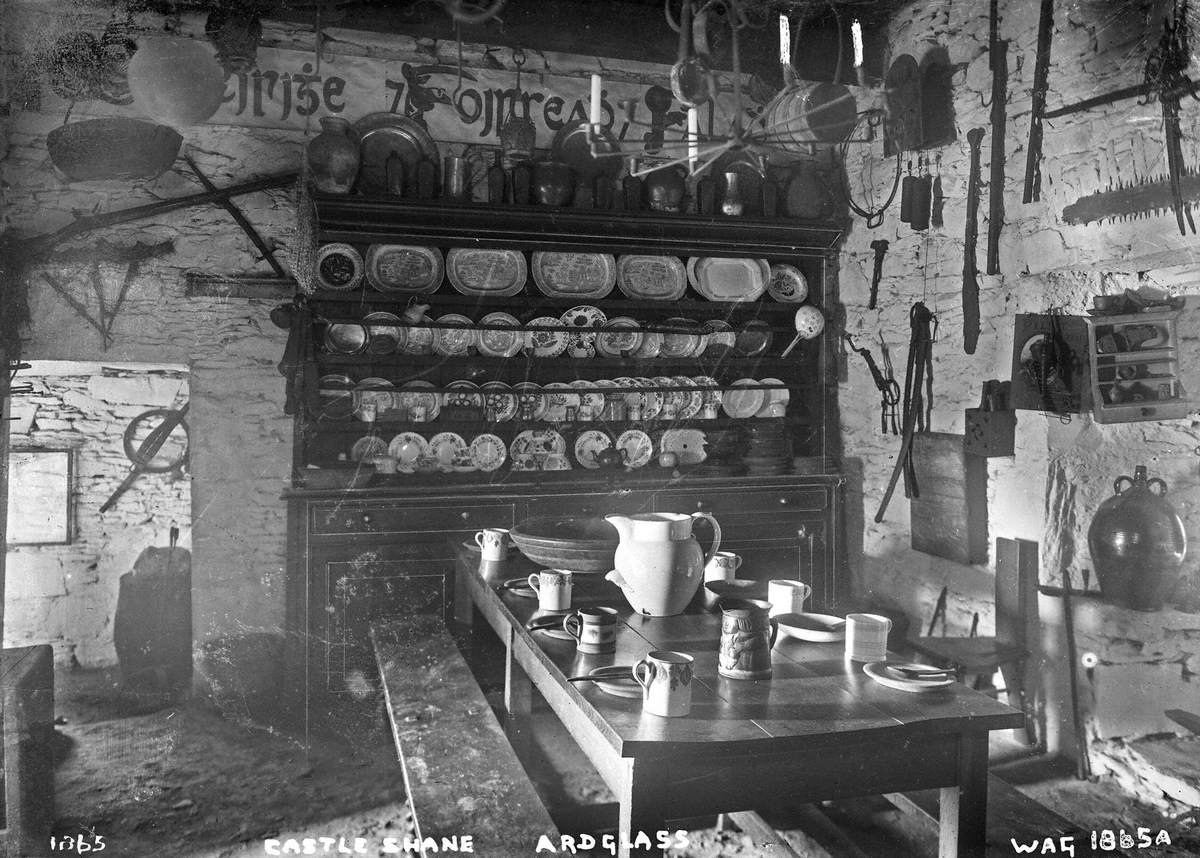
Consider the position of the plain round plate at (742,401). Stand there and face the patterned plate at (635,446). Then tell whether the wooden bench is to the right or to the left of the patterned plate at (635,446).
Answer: left

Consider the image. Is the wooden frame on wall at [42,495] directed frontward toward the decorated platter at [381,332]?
no

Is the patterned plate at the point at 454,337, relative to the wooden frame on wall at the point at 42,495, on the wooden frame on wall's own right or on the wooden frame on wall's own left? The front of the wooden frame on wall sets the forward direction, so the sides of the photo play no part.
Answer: on the wooden frame on wall's own left

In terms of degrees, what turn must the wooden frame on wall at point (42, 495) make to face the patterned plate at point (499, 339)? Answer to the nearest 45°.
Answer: approximately 90° to its left

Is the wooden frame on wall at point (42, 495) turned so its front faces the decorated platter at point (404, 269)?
no

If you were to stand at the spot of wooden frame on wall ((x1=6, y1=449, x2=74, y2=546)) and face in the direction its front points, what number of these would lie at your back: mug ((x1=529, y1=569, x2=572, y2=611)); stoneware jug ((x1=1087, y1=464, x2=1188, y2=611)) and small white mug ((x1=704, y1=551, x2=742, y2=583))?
0

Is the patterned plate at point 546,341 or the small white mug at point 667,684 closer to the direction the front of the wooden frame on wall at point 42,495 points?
the small white mug

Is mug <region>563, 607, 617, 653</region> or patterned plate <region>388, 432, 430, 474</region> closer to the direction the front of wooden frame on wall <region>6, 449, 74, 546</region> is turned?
the mug

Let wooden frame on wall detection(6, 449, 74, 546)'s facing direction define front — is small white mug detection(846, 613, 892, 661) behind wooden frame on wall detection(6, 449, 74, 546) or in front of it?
in front

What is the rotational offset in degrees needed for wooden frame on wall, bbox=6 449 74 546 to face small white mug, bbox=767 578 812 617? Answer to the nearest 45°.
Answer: approximately 45° to its left

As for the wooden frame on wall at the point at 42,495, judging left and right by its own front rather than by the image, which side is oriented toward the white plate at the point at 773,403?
left

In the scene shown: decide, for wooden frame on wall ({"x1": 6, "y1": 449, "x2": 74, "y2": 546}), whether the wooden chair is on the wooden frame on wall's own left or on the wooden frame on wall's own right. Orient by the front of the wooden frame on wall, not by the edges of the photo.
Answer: on the wooden frame on wall's own left

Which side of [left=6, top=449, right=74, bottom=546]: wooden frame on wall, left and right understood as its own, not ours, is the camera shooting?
front

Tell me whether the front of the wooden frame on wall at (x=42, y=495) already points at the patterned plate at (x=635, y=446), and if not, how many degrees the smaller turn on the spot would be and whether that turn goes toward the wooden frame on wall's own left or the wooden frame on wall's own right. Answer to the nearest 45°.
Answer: approximately 90° to the wooden frame on wall's own left

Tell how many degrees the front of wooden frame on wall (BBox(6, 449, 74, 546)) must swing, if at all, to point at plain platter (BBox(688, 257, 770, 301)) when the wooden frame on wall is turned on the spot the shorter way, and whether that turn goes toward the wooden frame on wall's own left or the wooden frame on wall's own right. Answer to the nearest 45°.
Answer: approximately 90° to the wooden frame on wall's own left

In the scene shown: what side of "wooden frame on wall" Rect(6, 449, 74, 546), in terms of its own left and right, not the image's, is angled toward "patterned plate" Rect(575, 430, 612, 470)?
left

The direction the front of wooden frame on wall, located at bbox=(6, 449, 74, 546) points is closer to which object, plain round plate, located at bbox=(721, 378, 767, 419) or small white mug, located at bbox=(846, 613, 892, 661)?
the small white mug
